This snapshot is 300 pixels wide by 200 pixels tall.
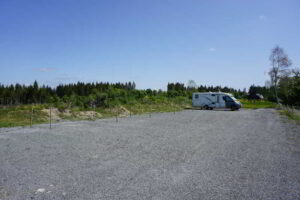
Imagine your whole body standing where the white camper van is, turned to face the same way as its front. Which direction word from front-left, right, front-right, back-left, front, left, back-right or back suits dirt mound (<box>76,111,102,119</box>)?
back-right

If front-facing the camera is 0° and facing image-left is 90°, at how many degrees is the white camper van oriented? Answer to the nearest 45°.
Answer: approximately 270°
